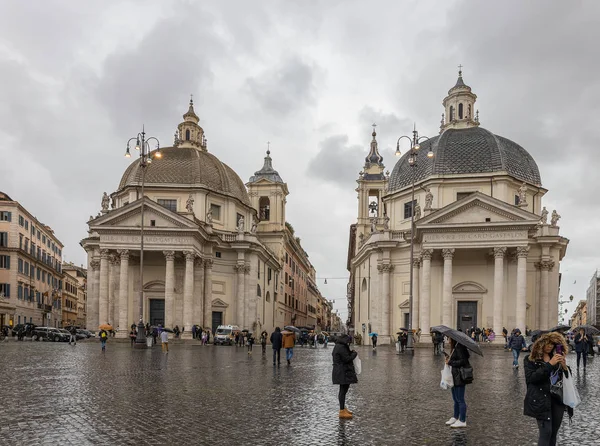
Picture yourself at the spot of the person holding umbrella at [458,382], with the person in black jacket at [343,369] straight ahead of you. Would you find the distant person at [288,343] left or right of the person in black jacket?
right

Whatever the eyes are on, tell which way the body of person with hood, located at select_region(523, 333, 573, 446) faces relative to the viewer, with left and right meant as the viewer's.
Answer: facing the viewer and to the right of the viewer

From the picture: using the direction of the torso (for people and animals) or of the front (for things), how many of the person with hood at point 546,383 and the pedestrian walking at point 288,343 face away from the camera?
1

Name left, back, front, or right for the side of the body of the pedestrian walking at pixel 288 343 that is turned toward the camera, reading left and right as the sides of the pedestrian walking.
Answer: back

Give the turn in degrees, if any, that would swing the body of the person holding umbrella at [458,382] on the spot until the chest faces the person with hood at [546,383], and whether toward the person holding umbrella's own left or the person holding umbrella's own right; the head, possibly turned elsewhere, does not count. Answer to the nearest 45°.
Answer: approximately 90° to the person holding umbrella's own left

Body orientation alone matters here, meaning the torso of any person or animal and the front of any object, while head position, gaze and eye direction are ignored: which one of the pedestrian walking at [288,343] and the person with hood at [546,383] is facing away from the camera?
the pedestrian walking
